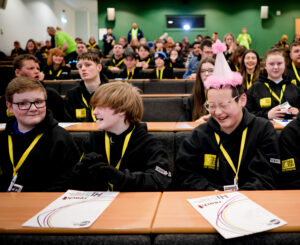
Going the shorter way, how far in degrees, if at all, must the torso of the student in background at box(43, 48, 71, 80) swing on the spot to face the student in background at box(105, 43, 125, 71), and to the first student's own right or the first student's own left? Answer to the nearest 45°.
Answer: approximately 135° to the first student's own left

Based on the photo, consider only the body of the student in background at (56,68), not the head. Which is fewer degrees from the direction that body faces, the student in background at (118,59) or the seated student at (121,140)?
the seated student

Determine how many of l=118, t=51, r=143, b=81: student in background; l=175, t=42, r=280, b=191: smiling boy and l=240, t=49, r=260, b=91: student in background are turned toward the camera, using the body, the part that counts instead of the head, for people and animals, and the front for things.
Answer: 3

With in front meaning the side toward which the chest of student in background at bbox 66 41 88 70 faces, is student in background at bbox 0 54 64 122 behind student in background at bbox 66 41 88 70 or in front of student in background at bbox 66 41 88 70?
in front

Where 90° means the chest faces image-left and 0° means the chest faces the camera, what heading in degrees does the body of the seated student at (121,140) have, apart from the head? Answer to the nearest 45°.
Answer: approximately 45°
